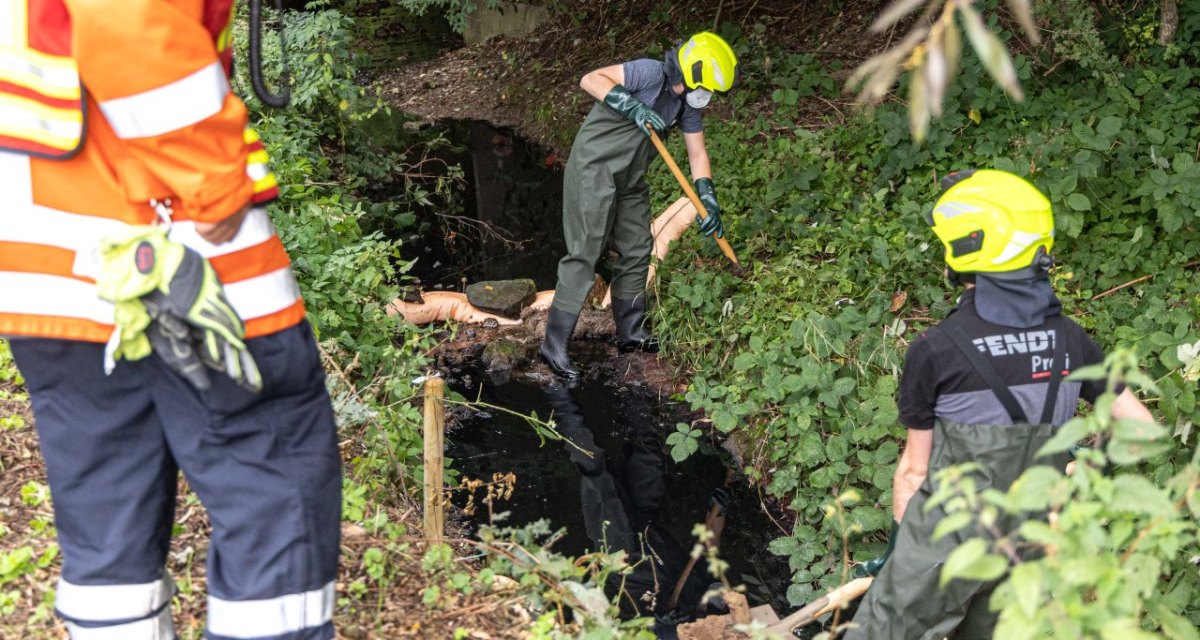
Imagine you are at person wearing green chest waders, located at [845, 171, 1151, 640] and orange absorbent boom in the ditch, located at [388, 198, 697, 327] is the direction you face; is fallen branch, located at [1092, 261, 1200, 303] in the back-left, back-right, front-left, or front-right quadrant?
front-right

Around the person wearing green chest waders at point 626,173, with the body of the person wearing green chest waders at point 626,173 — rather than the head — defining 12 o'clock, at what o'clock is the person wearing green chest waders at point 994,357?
the person wearing green chest waders at point 994,357 is roughly at 1 o'clock from the person wearing green chest waders at point 626,173.

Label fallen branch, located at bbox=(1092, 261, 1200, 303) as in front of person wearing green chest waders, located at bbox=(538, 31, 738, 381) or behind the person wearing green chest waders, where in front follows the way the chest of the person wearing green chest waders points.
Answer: in front

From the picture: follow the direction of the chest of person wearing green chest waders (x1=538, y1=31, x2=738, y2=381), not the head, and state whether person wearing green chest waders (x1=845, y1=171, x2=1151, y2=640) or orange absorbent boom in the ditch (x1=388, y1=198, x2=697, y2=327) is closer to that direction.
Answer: the person wearing green chest waders

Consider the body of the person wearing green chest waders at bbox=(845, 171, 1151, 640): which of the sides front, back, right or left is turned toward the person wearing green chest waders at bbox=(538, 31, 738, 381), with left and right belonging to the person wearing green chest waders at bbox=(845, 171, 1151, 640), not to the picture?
front

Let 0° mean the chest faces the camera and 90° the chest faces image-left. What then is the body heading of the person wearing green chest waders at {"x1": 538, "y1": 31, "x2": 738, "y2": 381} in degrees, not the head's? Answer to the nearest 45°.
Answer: approximately 315°

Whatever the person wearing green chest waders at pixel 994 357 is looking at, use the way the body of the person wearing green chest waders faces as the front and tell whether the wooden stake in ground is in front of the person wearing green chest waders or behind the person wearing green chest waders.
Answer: in front

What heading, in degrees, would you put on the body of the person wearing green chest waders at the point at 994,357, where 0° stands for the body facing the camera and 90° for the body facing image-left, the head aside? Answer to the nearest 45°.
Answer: approximately 135°

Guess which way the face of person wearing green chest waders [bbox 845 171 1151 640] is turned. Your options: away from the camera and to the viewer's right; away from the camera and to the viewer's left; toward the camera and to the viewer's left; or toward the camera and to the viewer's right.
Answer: away from the camera and to the viewer's left

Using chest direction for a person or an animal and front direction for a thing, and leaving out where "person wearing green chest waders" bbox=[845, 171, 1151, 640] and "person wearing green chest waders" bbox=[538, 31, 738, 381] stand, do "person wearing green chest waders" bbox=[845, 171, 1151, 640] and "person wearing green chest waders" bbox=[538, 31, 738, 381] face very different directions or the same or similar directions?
very different directions

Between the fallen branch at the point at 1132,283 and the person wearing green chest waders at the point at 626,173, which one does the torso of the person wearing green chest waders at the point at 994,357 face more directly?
the person wearing green chest waders

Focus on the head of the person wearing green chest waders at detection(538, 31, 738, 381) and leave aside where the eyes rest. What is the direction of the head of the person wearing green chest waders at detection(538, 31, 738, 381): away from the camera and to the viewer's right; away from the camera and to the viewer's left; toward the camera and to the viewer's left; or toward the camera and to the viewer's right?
toward the camera and to the viewer's right

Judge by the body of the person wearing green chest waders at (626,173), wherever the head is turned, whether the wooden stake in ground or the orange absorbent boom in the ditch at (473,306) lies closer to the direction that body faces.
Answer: the wooden stake in ground

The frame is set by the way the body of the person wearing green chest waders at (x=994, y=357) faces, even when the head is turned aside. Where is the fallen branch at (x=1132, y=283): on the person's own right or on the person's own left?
on the person's own right

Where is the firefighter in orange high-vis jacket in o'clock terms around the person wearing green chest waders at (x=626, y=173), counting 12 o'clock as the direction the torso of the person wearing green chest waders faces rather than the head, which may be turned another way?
The firefighter in orange high-vis jacket is roughly at 2 o'clock from the person wearing green chest waders.
